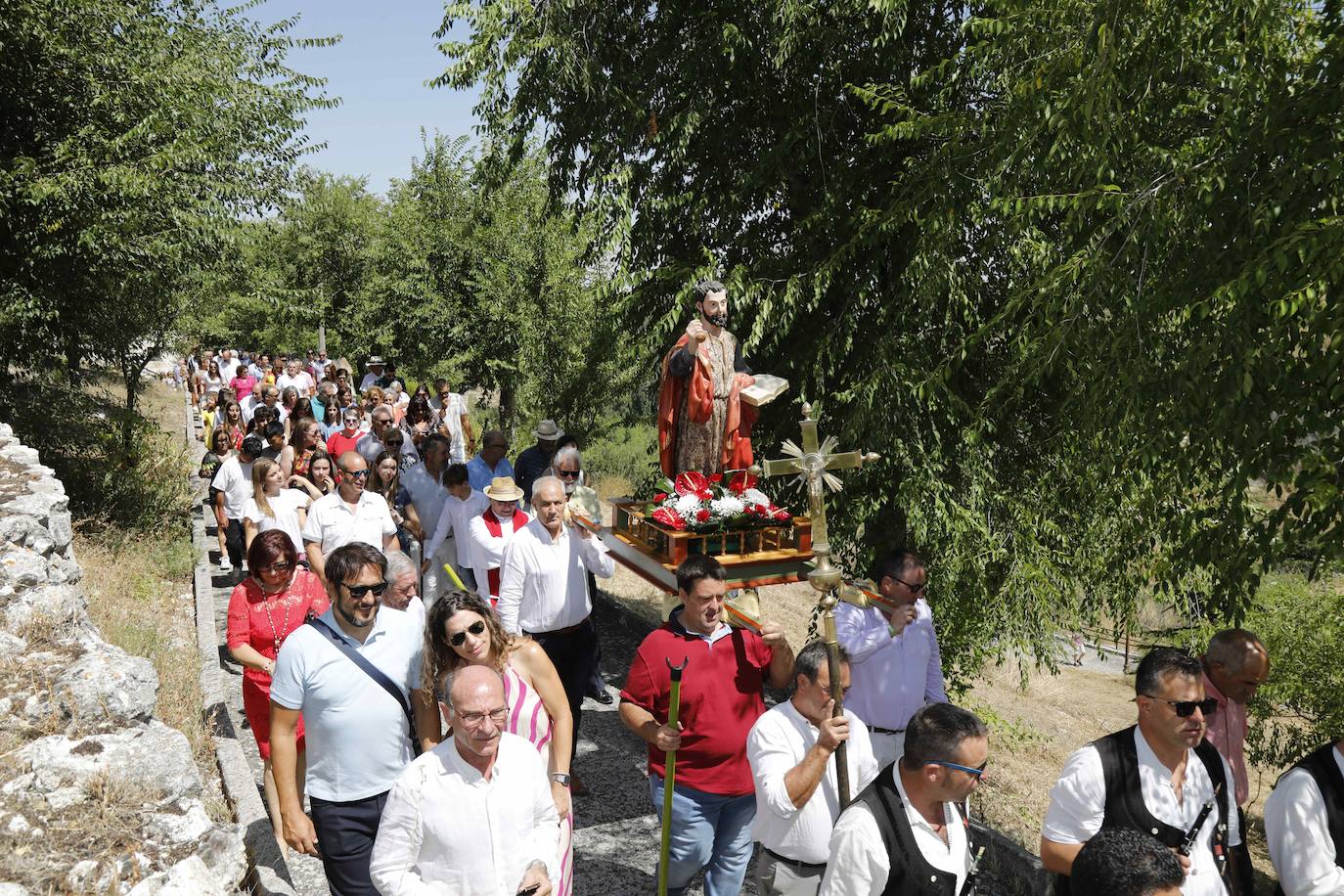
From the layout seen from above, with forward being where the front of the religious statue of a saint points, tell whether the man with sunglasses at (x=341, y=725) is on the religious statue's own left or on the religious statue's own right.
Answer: on the religious statue's own right

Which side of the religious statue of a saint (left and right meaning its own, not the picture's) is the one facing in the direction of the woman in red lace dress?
right

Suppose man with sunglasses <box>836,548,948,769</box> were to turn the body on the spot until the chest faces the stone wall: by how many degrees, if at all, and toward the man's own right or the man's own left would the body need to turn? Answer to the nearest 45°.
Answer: approximately 90° to the man's own right

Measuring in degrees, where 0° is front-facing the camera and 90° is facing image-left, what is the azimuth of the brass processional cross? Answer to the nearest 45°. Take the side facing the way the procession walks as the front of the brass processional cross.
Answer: approximately 0°

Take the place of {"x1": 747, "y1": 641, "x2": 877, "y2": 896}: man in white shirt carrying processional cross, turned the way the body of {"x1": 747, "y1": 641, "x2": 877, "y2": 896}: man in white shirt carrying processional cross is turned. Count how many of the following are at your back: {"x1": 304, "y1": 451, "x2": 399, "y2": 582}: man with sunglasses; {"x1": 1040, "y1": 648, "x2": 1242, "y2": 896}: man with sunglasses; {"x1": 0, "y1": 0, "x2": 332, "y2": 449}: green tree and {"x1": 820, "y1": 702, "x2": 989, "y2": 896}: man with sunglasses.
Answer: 2

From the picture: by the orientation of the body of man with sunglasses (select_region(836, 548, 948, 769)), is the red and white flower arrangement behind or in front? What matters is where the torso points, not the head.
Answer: behind

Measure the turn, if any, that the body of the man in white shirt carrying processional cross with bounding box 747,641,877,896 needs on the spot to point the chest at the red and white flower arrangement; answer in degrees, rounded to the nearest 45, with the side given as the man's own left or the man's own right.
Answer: approximately 135° to the man's own left

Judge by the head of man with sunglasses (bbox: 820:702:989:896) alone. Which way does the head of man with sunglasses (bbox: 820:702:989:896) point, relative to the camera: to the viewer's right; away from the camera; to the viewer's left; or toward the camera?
to the viewer's right
